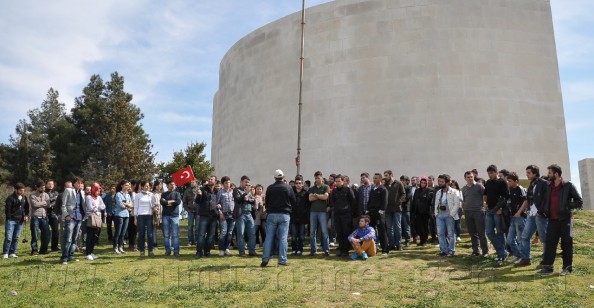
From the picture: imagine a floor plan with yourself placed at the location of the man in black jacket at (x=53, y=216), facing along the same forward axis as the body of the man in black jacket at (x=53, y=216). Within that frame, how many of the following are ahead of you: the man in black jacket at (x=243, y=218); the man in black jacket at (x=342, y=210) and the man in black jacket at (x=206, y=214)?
3

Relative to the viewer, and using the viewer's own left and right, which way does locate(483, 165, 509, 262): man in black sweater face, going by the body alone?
facing the viewer and to the left of the viewer

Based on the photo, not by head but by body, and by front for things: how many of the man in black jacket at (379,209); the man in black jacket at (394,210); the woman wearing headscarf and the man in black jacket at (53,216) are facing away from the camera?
0

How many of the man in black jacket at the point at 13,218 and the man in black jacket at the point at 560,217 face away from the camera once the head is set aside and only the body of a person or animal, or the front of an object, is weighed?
0

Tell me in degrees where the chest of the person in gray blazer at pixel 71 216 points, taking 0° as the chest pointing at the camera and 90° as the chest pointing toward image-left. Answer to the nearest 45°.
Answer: approximately 315°

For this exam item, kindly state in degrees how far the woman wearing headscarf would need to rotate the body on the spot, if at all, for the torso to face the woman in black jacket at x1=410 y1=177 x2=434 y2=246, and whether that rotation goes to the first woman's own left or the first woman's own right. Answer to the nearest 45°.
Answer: approximately 45° to the first woman's own left

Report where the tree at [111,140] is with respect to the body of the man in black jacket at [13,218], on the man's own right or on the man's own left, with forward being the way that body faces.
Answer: on the man's own left

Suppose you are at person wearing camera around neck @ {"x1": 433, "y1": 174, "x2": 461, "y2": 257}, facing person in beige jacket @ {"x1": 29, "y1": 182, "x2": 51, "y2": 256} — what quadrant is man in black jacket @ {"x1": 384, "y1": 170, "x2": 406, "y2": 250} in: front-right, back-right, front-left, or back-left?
front-right

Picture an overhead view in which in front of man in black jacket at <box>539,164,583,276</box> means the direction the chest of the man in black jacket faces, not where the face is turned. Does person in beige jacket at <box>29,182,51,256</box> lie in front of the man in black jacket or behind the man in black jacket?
in front

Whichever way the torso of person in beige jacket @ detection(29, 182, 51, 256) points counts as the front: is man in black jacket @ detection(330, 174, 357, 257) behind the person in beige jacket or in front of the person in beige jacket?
in front

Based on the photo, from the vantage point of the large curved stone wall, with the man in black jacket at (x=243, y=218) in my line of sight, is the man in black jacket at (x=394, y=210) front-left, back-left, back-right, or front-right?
front-left

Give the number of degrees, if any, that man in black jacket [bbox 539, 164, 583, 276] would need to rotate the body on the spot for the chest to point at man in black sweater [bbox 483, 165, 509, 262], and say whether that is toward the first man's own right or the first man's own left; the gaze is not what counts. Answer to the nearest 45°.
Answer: approximately 90° to the first man's own right

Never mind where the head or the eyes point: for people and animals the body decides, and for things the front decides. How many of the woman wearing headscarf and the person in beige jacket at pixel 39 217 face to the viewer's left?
0
